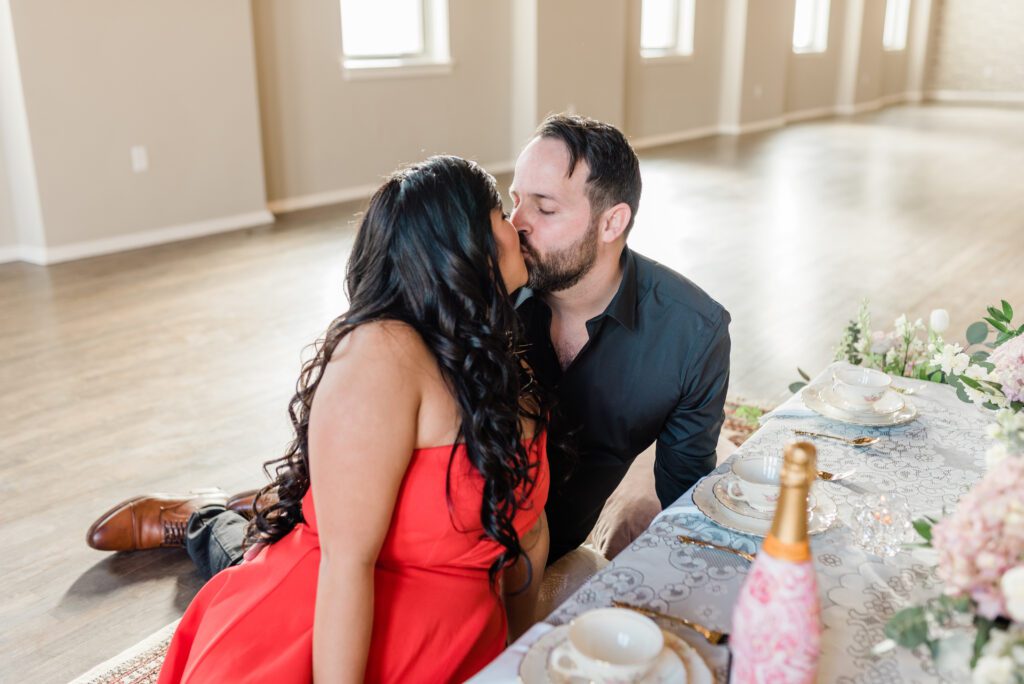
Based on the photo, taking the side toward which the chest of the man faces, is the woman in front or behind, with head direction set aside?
in front

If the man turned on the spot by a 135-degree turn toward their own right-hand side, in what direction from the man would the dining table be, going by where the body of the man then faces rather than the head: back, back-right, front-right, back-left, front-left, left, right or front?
back

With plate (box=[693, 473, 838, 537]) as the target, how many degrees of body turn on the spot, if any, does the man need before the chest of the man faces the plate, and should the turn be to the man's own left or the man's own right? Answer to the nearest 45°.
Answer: approximately 45° to the man's own left

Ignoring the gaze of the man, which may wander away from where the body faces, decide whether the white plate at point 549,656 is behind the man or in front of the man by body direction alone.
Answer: in front

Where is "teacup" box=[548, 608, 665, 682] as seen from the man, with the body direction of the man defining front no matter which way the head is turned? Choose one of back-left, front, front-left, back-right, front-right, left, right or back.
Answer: front-left

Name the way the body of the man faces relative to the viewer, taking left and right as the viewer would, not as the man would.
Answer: facing the viewer and to the left of the viewer

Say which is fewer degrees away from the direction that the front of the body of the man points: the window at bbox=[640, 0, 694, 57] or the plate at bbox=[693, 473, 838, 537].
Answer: the plate

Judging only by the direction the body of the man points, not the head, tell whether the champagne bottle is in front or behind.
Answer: in front

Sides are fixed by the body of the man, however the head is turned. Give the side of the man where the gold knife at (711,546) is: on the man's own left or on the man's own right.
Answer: on the man's own left
